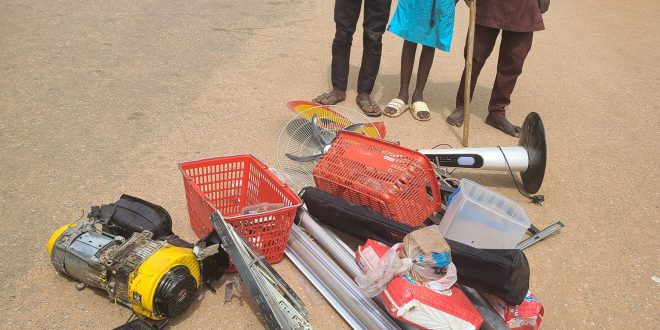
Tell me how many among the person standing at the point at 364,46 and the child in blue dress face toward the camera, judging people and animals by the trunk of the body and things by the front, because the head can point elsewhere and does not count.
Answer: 2

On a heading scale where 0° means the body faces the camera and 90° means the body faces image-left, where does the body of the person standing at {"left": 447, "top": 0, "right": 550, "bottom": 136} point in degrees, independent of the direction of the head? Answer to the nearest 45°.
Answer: approximately 0°

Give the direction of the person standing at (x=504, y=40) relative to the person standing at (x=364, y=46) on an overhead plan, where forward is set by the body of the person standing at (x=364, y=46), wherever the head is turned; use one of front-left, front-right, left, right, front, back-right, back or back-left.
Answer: left

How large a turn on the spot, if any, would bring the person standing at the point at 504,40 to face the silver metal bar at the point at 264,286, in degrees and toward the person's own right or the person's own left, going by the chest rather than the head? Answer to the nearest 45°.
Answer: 0° — they already face it

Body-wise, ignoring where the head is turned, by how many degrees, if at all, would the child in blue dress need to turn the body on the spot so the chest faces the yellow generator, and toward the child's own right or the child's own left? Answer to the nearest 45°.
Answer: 0° — they already face it

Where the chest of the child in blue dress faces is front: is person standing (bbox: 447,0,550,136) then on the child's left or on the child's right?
on the child's left

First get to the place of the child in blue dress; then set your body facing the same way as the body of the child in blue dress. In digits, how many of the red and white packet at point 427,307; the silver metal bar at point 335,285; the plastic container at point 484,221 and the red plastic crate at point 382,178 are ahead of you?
4

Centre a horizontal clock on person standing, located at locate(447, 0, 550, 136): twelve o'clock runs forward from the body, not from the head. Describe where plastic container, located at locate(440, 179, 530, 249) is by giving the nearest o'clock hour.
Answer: The plastic container is roughly at 12 o'clock from the person standing.
